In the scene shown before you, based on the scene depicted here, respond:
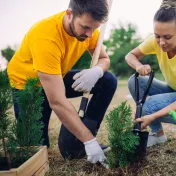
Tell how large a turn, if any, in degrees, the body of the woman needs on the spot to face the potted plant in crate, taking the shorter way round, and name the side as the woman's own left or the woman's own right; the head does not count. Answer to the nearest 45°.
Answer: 0° — they already face it

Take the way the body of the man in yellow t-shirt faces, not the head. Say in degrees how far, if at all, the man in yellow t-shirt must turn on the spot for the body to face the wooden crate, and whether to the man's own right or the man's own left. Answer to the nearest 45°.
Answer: approximately 90° to the man's own right

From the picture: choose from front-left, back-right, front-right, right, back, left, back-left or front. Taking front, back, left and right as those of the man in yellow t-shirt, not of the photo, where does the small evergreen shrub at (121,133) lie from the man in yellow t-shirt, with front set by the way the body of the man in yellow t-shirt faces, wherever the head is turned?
front

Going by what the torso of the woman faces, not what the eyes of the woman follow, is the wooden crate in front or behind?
in front

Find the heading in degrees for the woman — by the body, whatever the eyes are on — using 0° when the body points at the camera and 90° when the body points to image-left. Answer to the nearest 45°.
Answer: approximately 45°

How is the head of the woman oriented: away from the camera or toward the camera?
toward the camera

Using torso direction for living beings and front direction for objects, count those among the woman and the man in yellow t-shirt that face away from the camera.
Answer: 0

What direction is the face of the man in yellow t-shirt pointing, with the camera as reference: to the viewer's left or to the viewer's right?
to the viewer's right

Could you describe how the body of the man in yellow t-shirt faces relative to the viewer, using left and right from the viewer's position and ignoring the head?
facing the viewer and to the right of the viewer
